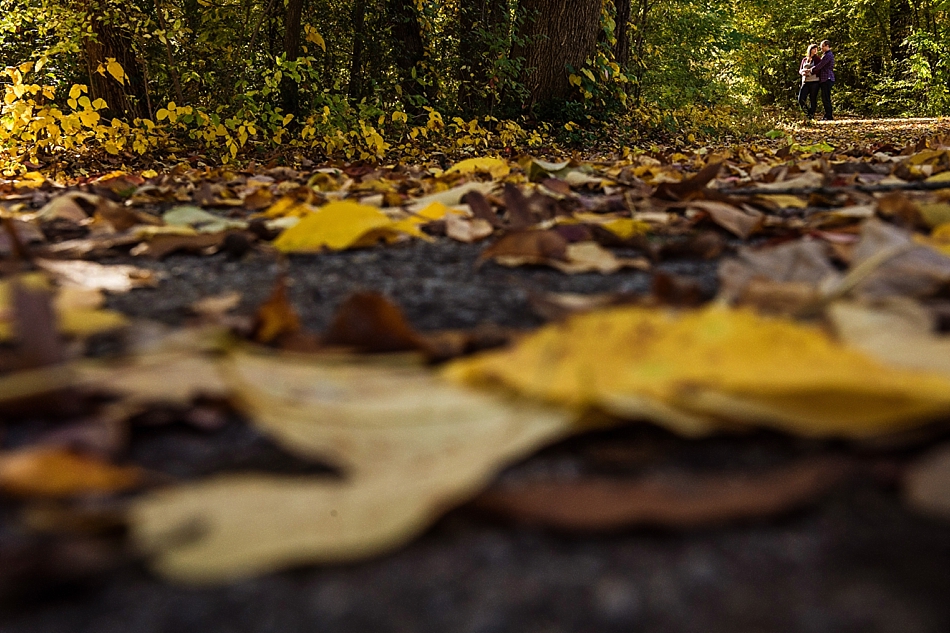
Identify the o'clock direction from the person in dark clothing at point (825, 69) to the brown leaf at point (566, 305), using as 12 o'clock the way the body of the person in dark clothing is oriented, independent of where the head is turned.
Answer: The brown leaf is roughly at 9 o'clock from the person in dark clothing.

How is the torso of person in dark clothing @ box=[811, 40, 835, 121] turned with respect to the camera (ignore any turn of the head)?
to the viewer's left

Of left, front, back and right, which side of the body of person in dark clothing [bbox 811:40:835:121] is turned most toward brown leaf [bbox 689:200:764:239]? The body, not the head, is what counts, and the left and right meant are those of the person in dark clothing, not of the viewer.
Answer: left

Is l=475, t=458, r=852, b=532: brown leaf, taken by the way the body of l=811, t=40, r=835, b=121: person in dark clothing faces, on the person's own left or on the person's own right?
on the person's own left

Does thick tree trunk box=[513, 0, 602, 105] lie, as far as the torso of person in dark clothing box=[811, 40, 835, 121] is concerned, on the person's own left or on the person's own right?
on the person's own left

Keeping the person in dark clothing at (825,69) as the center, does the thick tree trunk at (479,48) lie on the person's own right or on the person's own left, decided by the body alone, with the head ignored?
on the person's own left

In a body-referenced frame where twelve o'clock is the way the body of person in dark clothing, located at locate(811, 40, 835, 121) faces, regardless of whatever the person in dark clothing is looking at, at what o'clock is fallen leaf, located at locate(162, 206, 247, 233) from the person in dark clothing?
The fallen leaf is roughly at 9 o'clock from the person in dark clothing.

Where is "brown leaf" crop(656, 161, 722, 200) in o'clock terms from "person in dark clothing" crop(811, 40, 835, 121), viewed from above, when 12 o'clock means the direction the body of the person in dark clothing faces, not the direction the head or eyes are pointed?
The brown leaf is roughly at 9 o'clock from the person in dark clothing.

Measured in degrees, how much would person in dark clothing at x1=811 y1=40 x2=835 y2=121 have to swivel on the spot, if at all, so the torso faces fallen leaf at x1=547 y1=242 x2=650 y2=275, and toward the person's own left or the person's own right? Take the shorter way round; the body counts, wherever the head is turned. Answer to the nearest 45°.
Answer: approximately 90° to the person's own left
